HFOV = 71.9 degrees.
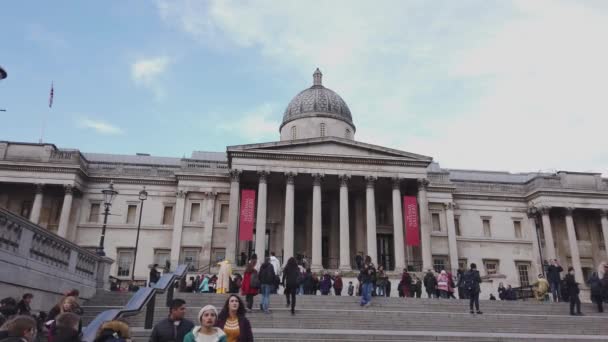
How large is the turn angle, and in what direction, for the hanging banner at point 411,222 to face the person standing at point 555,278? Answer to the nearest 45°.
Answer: approximately 45° to its left

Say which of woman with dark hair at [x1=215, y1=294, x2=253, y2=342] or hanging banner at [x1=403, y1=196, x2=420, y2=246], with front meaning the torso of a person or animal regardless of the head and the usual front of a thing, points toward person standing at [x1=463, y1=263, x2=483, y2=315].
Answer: the hanging banner

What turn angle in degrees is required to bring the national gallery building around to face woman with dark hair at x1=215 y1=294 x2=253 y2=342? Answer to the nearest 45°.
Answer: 0° — it already faces them

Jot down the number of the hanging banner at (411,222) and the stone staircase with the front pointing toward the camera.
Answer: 2

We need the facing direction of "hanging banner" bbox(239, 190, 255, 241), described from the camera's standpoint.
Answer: facing the viewer

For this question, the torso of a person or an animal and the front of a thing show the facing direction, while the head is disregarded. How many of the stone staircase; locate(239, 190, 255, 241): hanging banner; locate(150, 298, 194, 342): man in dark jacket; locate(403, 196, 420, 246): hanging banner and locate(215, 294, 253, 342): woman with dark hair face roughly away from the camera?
0

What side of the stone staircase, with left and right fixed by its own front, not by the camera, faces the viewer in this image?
front

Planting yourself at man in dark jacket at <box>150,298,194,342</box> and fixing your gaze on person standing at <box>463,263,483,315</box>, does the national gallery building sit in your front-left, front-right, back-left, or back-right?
front-left

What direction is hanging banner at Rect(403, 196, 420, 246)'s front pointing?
toward the camera

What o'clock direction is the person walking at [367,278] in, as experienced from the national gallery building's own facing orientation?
The person walking is roughly at 12 o'clock from the national gallery building.

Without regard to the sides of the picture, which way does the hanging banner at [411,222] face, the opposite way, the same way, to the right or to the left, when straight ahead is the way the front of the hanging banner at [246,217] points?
the same way

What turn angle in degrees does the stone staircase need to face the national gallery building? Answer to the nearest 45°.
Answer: approximately 180°

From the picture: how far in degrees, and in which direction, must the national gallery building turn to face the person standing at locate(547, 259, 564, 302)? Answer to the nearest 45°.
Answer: approximately 45° to its left

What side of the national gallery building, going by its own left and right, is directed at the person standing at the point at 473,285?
front
